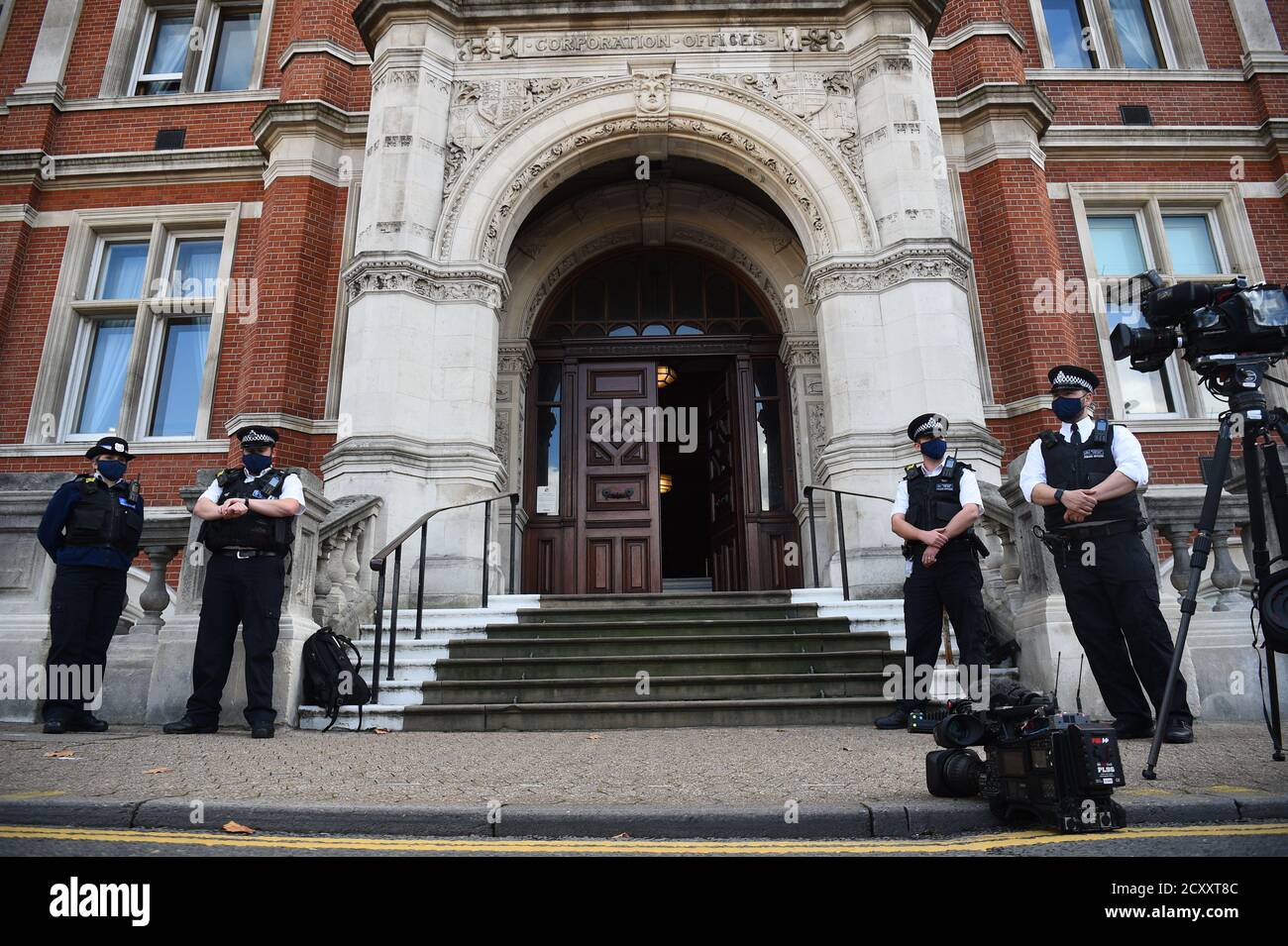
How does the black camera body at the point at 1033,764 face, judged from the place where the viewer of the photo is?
facing away from the viewer and to the left of the viewer

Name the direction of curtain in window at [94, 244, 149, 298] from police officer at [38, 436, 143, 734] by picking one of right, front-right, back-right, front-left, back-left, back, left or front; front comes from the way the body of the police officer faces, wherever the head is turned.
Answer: back-left

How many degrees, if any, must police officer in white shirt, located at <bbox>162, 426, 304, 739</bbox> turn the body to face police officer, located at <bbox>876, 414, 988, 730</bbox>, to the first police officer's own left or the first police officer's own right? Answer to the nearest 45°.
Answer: approximately 45° to the first police officer's own left

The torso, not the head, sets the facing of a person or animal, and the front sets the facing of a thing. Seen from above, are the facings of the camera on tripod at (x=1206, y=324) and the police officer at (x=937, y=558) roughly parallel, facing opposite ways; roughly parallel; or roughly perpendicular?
roughly perpendicular

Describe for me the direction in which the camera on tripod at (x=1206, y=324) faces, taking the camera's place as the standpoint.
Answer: facing to the left of the viewer

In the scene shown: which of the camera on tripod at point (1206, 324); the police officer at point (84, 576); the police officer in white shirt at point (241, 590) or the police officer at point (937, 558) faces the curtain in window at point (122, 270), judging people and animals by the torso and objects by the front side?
the camera on tripod
